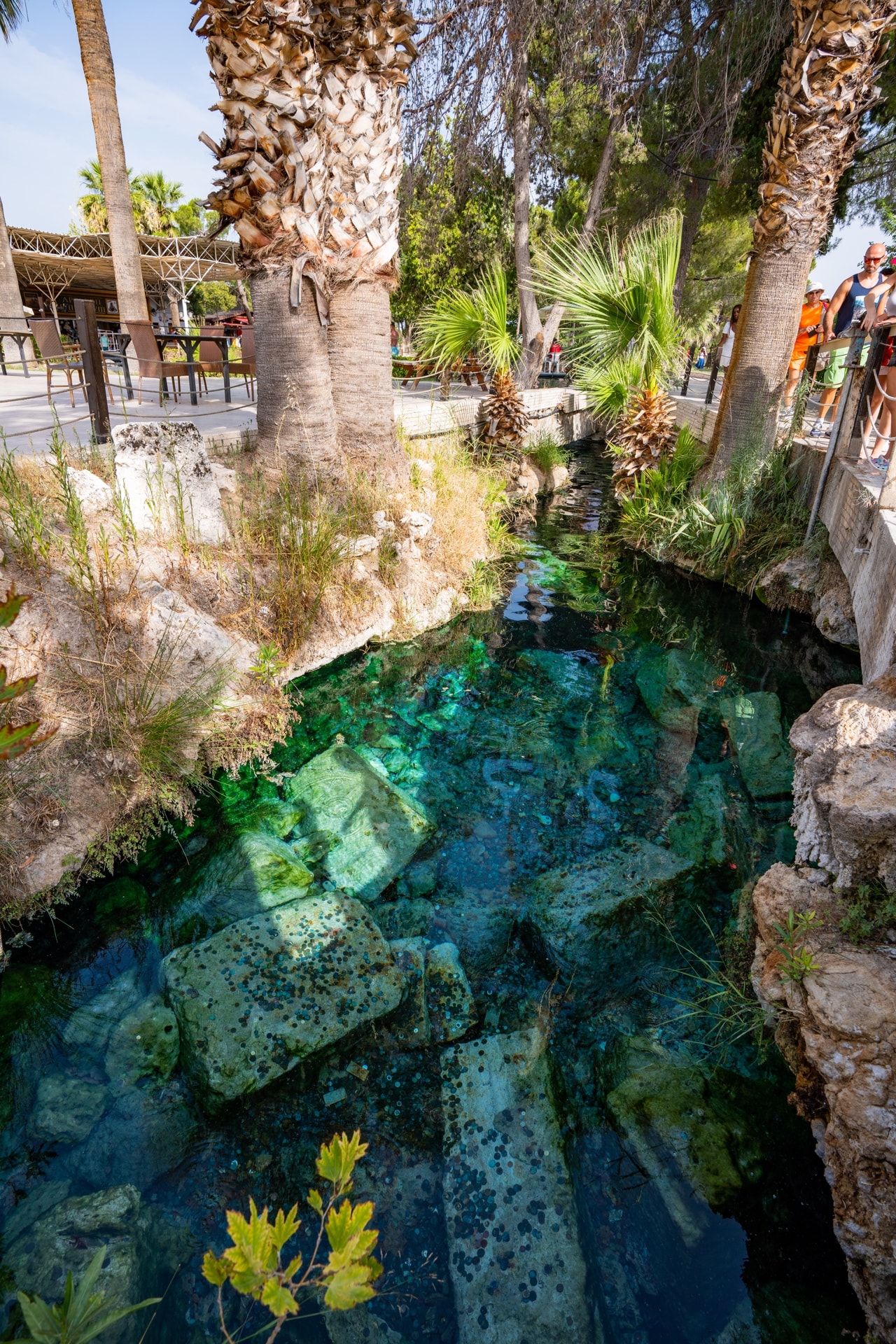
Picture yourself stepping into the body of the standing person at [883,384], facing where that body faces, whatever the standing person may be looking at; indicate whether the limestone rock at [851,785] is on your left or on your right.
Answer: on your left

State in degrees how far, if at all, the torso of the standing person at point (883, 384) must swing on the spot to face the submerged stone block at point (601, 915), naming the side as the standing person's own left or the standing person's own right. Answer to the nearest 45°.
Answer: approximately 45° to the standing person's own left

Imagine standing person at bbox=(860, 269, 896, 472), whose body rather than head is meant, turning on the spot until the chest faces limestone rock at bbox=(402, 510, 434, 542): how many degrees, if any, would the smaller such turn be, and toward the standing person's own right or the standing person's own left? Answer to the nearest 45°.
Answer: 0° — they already face it

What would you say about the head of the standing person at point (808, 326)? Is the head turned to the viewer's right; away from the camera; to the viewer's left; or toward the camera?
toward the camera

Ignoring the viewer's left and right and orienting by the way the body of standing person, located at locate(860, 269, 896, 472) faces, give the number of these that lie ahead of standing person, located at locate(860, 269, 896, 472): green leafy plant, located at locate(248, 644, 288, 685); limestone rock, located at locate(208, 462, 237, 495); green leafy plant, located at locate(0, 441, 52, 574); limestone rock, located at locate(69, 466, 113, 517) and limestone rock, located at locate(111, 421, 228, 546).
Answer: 5

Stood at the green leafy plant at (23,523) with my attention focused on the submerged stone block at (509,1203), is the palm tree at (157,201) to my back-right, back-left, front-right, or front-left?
back-left

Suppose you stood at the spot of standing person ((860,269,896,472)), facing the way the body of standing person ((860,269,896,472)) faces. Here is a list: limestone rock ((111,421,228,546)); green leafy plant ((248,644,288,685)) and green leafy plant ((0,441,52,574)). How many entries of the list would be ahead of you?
3

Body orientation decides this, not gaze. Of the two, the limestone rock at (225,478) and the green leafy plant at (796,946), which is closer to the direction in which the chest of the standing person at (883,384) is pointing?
the limestone rock

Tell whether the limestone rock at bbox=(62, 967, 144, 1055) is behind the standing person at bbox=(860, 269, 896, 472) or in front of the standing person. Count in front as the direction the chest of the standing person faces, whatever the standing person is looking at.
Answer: in front

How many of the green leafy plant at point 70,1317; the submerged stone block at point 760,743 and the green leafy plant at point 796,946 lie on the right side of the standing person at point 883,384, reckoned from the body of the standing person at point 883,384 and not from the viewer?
0

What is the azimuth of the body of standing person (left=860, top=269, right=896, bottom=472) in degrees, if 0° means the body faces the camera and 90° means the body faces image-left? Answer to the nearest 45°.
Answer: approximately 45°

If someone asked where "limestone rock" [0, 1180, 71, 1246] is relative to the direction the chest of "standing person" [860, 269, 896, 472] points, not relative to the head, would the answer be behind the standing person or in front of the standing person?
in front

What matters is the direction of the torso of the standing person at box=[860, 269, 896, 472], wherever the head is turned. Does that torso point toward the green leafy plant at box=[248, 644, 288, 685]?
yes

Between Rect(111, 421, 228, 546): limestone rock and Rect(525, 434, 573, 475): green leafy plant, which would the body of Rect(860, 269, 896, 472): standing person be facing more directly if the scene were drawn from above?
the limestone rock

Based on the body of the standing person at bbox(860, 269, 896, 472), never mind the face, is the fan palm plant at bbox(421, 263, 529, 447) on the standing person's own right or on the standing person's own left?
on the standing person's own right

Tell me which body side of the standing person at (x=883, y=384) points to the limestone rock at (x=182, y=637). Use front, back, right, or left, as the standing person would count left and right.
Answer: front

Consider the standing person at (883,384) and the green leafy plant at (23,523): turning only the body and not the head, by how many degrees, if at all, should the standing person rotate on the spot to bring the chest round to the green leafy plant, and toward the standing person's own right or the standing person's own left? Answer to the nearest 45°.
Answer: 0° — they already face it

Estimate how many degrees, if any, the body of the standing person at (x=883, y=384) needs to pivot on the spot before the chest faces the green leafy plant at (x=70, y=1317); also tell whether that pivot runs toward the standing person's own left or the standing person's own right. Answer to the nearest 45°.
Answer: approximately 45° to the standing person's own left

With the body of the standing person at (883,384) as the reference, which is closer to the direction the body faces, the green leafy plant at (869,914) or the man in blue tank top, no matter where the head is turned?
the green leafy plant

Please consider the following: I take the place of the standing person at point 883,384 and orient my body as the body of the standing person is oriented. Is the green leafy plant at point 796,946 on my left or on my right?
on my left
